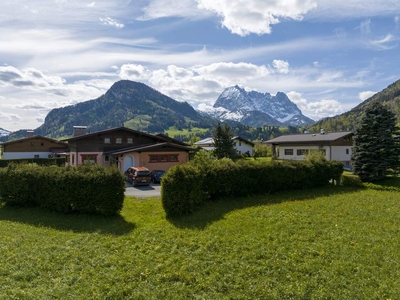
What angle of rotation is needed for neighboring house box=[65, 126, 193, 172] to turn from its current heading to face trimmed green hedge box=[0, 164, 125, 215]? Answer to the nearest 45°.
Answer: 0° — it already faces it

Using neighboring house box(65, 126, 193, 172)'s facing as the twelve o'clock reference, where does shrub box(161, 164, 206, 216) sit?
The shrub is roughly at 12 o'clock from the neighboring house.

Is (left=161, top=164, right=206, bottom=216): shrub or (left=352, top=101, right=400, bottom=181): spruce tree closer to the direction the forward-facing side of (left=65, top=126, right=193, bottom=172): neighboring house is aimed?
the shrub

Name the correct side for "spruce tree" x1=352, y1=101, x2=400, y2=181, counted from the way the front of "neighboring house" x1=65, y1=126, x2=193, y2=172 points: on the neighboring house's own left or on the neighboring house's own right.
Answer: on the neighboring house's own left

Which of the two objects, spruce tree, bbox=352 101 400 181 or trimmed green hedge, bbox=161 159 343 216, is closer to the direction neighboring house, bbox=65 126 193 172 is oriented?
the trimmed green hedge

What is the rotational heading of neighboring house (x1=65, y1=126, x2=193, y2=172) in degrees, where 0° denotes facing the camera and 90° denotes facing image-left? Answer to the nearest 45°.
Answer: approximately 0°

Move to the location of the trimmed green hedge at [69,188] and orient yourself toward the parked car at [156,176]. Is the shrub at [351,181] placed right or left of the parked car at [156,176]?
right

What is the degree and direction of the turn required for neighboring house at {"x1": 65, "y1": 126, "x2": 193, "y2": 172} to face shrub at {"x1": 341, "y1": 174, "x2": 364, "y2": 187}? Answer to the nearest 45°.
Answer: approximately 45° to its left

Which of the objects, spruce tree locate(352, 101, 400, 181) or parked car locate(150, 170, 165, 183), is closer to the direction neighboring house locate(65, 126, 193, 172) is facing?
the parked car
